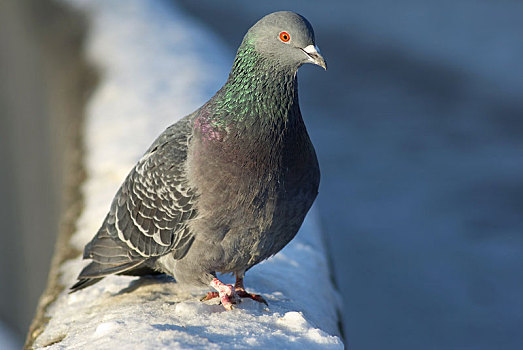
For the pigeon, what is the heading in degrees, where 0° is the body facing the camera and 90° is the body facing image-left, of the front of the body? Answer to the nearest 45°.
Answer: approximately 315°
